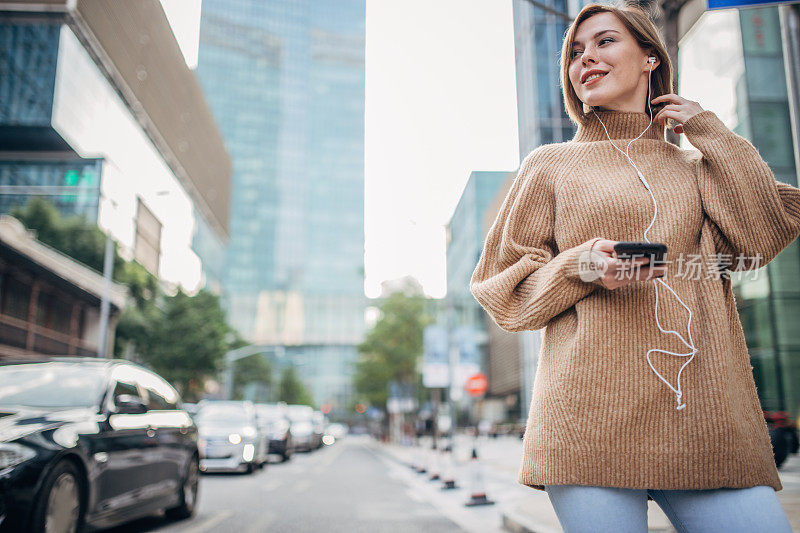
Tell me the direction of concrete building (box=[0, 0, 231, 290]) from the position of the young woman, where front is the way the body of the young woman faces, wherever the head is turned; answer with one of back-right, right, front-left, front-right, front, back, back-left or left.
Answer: back-right

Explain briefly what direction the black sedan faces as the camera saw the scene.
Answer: facing the viewer and to the left of the viewer

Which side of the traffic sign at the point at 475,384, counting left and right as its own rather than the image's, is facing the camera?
front

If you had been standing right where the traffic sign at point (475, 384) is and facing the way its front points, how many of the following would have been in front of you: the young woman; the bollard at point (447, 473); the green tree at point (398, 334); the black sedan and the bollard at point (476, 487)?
4

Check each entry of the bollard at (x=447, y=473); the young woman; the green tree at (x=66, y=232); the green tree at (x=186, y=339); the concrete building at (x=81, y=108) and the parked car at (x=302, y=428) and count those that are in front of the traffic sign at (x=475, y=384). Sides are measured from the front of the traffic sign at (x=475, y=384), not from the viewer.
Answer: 2

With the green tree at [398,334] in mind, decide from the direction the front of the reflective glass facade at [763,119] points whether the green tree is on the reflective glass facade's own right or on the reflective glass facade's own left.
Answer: on the reflective glass facade's own right

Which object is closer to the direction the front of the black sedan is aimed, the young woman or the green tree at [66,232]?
the young woman

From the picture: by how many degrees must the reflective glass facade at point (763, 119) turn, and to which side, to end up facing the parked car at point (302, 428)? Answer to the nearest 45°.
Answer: approximately 45° to its right

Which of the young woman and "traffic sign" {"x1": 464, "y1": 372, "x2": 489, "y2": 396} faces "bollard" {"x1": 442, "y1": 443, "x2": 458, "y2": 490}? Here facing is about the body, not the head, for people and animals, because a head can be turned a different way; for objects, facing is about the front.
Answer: the traffic sign

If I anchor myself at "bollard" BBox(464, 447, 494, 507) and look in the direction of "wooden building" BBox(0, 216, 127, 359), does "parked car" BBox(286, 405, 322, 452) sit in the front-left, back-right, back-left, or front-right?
front-right

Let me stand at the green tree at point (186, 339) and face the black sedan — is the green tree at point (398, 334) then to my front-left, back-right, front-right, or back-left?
back-left

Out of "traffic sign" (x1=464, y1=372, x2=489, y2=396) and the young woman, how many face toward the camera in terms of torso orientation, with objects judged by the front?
2

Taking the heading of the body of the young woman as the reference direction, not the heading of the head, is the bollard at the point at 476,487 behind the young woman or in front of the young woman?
behind
